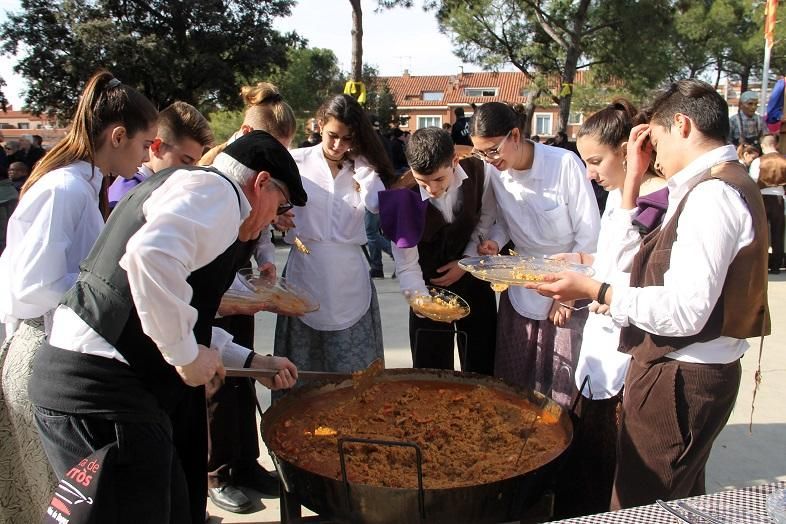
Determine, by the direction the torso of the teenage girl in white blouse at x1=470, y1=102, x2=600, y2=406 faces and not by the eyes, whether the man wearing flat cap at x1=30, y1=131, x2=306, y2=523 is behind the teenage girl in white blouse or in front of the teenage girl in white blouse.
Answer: in front

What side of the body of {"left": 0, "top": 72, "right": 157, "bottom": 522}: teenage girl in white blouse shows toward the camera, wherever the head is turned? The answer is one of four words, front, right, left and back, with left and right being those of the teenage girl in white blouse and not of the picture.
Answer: right

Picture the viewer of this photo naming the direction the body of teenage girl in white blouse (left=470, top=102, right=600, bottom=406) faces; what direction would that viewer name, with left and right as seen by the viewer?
facing the viewer and to the left of the viewer

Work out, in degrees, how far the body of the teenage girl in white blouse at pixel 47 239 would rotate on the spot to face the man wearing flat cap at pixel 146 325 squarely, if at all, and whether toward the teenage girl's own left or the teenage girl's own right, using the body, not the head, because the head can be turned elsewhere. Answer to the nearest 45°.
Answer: approximately 90° to the teenage girl's own right

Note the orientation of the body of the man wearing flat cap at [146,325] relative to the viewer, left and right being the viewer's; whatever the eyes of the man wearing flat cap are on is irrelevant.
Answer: facing to the right of the viewer

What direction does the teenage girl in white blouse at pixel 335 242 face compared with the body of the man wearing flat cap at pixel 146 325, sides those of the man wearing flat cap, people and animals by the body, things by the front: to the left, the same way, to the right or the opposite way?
to the right

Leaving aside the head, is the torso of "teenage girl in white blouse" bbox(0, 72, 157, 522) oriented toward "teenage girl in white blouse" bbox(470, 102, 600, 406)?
yes

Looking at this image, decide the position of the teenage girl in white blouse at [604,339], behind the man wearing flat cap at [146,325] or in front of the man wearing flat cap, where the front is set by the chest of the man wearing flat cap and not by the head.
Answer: in front

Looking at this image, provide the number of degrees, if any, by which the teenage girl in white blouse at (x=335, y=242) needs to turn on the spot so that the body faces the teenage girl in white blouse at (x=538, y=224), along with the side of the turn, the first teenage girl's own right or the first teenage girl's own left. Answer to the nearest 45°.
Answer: approximately 90° to the first teenage girl's own left

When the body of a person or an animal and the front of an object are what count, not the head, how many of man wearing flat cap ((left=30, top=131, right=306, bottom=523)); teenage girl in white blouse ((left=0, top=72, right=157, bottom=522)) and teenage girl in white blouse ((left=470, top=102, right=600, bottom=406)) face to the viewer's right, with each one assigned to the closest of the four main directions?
2

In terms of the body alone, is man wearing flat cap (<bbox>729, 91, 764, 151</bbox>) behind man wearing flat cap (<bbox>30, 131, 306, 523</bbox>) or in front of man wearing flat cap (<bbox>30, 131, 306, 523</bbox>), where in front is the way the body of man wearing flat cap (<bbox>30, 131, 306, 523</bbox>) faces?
in front

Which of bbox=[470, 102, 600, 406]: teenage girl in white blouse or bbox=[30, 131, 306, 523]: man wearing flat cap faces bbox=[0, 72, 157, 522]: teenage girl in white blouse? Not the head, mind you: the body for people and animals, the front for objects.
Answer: bbox=[470, 102, 600, 406]: teenage girl in white blouse

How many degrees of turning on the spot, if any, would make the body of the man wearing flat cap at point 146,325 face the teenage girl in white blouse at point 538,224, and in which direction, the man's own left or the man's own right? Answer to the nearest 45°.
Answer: approximately 45° to the man's own left

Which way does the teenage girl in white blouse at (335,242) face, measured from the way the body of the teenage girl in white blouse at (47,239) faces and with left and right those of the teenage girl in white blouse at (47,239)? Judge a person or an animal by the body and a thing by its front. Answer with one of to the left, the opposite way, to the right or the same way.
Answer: to the right

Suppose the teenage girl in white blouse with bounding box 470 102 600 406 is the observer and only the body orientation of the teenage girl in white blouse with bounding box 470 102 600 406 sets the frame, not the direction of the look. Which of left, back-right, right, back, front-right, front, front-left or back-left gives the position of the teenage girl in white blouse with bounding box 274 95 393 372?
front-right

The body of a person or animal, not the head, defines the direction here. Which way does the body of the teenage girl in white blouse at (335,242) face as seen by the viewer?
toward the camera

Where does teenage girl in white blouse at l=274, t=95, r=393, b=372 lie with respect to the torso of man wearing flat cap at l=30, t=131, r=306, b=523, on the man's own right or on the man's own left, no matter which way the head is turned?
on the man's own left
